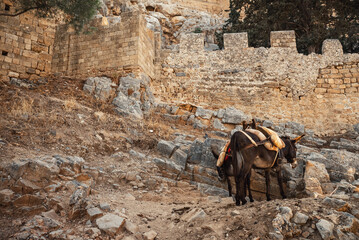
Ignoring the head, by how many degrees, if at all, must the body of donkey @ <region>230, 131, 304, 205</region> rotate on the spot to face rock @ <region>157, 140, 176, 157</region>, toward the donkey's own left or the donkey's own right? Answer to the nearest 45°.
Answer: approximately 90° to the donkey's own left

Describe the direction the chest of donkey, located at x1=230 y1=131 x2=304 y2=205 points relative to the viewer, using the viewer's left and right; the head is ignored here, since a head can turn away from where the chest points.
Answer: facing away from the viewer and to the right of the viewer

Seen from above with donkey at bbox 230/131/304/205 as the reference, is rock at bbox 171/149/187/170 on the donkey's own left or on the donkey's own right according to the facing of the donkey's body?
on the donkey's own left

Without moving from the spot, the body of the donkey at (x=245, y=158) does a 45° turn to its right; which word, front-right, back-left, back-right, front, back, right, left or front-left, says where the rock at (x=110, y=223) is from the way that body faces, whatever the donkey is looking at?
back-right

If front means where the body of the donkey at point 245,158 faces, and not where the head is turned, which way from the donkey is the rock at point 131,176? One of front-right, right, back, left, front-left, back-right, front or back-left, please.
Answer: back-left

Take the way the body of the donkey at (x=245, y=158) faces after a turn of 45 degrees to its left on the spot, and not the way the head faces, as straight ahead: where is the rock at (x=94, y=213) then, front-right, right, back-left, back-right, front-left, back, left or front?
back-left

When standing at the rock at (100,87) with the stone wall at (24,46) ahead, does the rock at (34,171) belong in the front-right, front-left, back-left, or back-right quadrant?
back-left

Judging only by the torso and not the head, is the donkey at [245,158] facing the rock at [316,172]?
yes

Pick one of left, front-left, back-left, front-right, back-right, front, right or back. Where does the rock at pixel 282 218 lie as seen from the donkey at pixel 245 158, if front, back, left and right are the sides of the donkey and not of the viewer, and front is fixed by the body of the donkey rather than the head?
right

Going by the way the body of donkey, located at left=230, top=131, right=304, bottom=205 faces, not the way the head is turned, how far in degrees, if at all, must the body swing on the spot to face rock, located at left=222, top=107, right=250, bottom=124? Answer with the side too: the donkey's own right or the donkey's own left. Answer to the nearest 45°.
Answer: approximately 45° to the donkey's own left

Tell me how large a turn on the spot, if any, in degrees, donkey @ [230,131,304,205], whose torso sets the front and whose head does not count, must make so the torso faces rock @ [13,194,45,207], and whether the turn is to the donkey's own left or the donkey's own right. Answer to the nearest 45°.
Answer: approximately 180°

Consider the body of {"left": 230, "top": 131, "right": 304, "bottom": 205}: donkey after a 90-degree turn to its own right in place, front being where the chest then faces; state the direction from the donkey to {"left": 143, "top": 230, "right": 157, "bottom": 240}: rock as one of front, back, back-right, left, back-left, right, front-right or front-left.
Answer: right

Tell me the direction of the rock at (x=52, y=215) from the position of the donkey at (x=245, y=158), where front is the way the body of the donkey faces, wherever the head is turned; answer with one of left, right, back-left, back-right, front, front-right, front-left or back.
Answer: back

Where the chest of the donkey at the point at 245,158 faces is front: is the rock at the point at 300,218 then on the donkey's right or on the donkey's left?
on the donkey's right

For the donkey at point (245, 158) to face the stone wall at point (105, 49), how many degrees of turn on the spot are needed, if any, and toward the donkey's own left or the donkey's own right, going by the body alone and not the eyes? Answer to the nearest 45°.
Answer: approximately 90° to the donkey's own left
